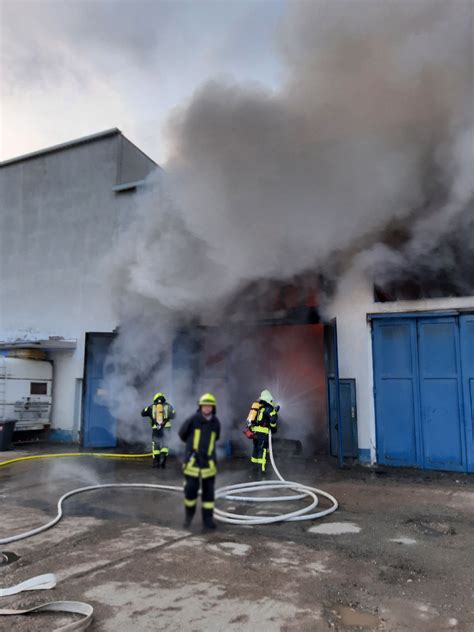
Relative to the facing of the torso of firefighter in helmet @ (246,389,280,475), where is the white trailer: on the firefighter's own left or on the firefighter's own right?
on the firefighter's own left

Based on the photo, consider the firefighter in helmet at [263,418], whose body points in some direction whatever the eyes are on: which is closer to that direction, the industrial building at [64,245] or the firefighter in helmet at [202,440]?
the industrial building

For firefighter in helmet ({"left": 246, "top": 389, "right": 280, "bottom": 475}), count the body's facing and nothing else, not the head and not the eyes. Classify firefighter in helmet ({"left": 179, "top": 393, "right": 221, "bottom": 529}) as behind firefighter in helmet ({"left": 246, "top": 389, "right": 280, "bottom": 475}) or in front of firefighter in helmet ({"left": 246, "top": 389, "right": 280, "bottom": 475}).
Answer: behind

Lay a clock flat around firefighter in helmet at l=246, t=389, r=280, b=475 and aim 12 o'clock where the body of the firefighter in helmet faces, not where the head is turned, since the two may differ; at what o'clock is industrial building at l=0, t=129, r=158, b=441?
The industrial building is roughly at 9 o'clock from the firefighter in helmet.

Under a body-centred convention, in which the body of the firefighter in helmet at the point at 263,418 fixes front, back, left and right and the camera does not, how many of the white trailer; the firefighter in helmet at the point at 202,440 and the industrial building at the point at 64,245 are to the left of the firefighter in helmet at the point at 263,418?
2

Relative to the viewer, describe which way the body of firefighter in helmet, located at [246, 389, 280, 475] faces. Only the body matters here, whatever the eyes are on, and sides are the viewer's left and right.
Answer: facing away from the viewer and to the right of the viewer
